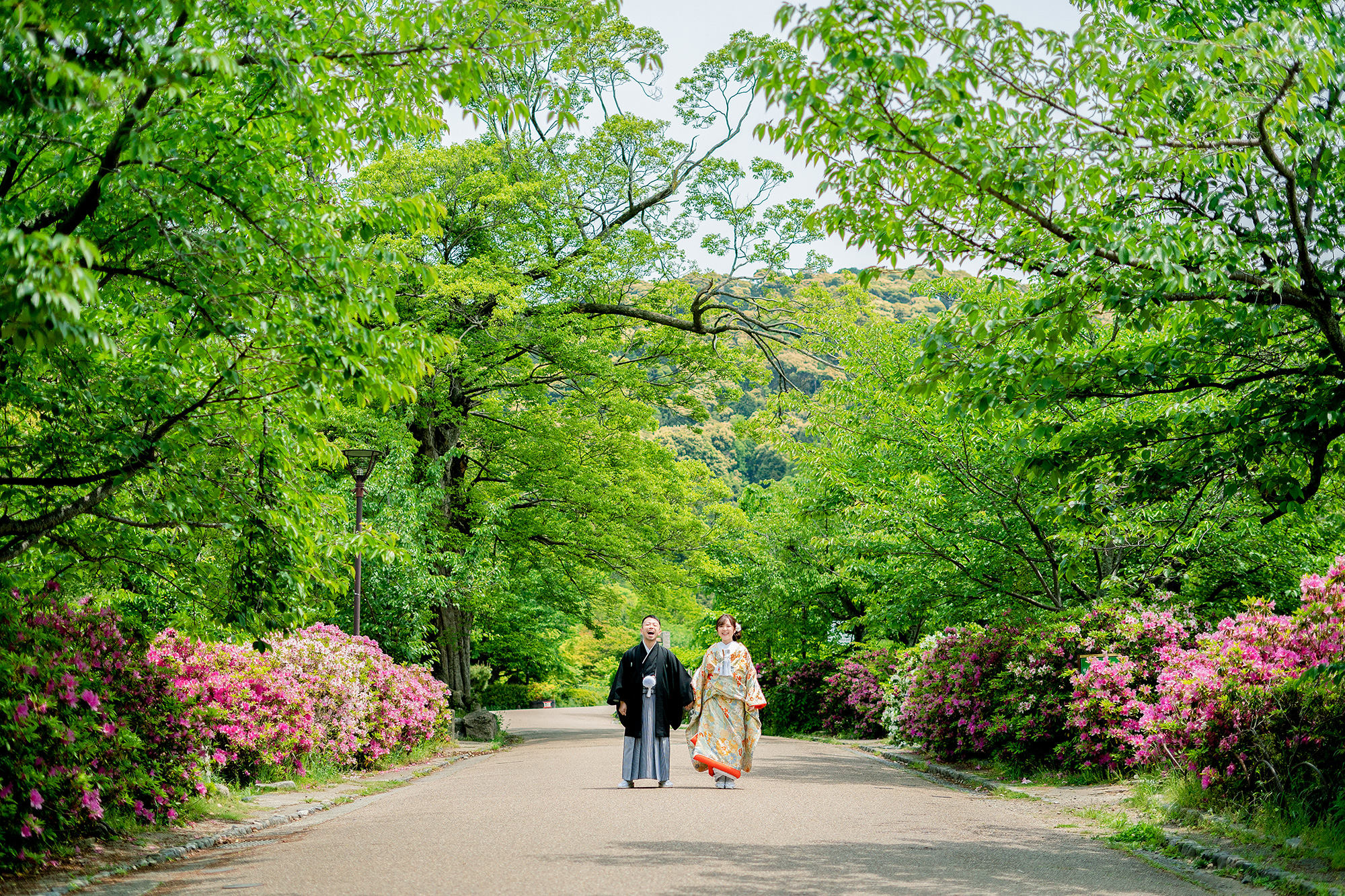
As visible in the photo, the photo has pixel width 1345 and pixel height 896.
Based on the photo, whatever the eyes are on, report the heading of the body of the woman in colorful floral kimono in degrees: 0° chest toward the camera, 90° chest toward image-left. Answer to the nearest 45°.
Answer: approximately 0°

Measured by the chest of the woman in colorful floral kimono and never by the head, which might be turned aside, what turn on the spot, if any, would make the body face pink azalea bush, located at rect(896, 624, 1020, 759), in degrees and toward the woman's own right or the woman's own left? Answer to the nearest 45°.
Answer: approximately 135° to the woman's own left

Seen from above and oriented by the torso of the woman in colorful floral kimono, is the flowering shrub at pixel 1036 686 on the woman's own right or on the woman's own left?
on the woman's own left

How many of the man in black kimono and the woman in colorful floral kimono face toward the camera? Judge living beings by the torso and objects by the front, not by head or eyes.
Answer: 2

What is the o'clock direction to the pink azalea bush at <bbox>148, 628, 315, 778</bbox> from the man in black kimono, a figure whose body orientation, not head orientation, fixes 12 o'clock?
The pink azalea bush is roughly at 2 o'clock from the man in black kimono.

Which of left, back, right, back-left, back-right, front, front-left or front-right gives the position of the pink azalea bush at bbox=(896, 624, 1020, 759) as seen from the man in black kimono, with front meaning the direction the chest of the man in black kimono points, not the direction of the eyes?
back-left

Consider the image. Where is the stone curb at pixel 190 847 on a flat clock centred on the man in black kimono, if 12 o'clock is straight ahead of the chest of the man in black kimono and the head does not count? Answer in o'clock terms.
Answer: The stone curb is roughly at 1 o'clock from the man in black kimono.
